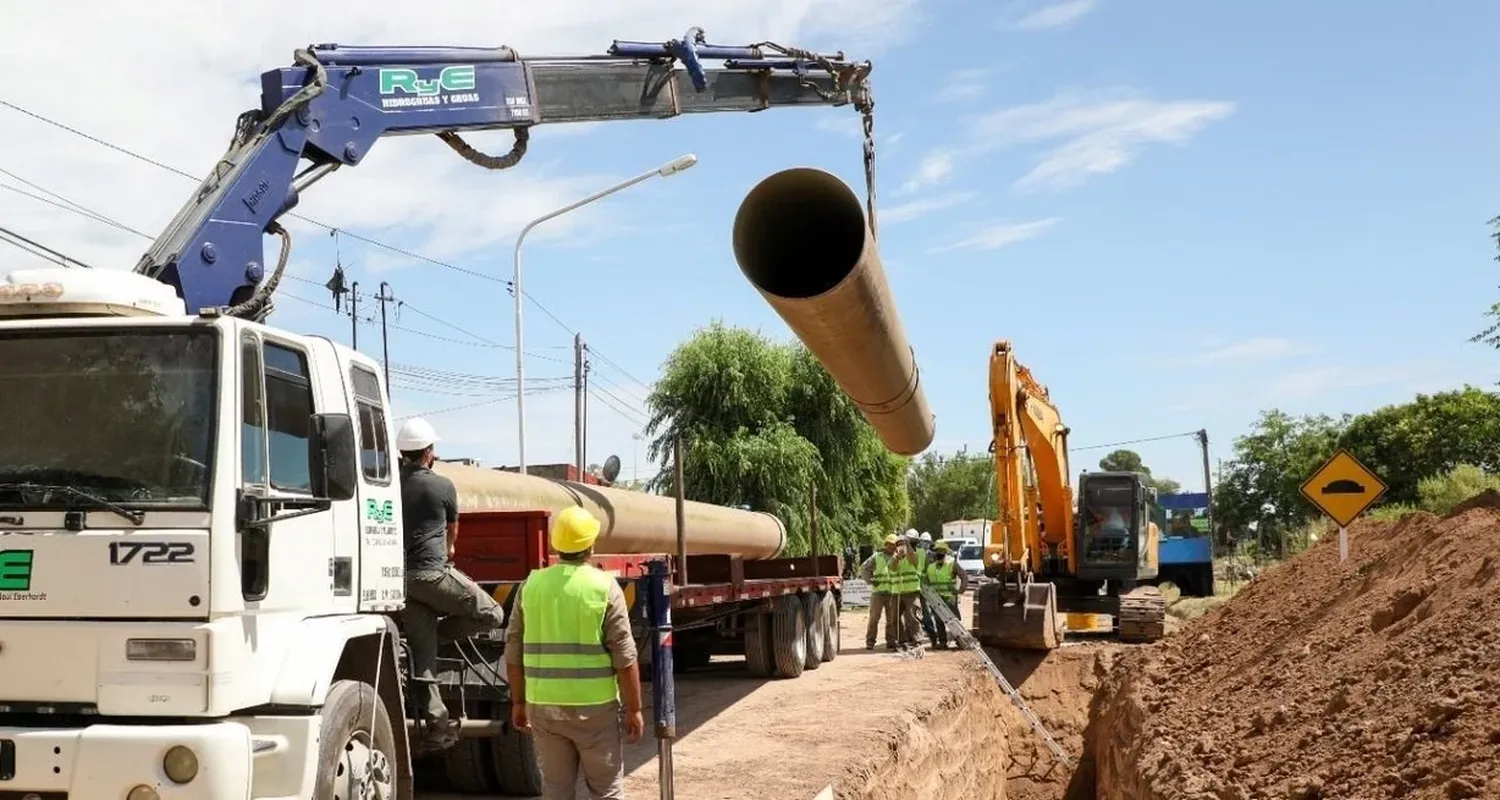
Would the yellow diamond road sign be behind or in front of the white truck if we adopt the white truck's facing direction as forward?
behind

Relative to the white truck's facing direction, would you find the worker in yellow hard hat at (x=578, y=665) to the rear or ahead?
to the rear

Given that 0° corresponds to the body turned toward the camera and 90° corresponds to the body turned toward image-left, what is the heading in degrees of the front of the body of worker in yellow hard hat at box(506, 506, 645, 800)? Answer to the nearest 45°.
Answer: approximately 180°

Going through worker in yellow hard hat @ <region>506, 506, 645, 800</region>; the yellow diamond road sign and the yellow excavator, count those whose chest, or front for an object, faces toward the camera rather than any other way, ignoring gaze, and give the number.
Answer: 2

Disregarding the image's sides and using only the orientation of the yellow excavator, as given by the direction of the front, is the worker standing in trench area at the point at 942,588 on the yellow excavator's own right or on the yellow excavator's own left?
on the yellow excavator's own right

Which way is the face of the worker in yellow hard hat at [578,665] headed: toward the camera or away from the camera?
away from the camera

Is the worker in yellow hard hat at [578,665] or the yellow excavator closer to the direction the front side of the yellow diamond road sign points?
the worker in yellow hard hat

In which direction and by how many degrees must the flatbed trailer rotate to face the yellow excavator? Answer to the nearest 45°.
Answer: approximately 180°

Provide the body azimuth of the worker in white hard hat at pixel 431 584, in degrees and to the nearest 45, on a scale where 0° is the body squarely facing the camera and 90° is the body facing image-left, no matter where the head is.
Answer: approximately 225°

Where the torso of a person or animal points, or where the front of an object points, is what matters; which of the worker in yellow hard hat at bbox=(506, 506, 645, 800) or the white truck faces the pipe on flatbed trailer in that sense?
the worker in yellow hard hat
